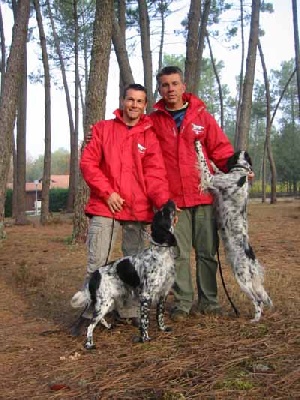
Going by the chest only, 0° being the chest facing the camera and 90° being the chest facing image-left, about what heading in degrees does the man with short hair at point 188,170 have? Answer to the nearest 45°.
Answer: approximately 0°

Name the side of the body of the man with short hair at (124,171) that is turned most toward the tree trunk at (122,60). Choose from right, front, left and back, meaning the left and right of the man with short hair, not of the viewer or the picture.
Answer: back

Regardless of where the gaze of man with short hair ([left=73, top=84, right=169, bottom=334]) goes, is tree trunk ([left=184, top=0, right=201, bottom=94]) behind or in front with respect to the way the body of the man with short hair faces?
behind

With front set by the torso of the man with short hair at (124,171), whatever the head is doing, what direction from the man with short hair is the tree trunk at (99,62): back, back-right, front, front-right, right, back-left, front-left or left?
back

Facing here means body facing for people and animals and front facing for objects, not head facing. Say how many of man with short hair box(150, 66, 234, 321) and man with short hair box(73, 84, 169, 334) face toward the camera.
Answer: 2

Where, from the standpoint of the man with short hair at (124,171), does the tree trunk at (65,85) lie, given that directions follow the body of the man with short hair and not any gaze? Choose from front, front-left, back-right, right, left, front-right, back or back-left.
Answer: back

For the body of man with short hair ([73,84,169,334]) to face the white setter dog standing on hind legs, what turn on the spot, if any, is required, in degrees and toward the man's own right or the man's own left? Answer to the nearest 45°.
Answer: approximately 90° to the man's own left

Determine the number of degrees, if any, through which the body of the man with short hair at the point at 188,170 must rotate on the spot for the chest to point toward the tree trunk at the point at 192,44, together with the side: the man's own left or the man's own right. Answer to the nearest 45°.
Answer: approximately 180°

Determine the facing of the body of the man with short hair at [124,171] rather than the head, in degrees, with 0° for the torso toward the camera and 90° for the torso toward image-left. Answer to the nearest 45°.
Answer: approximately 0°
